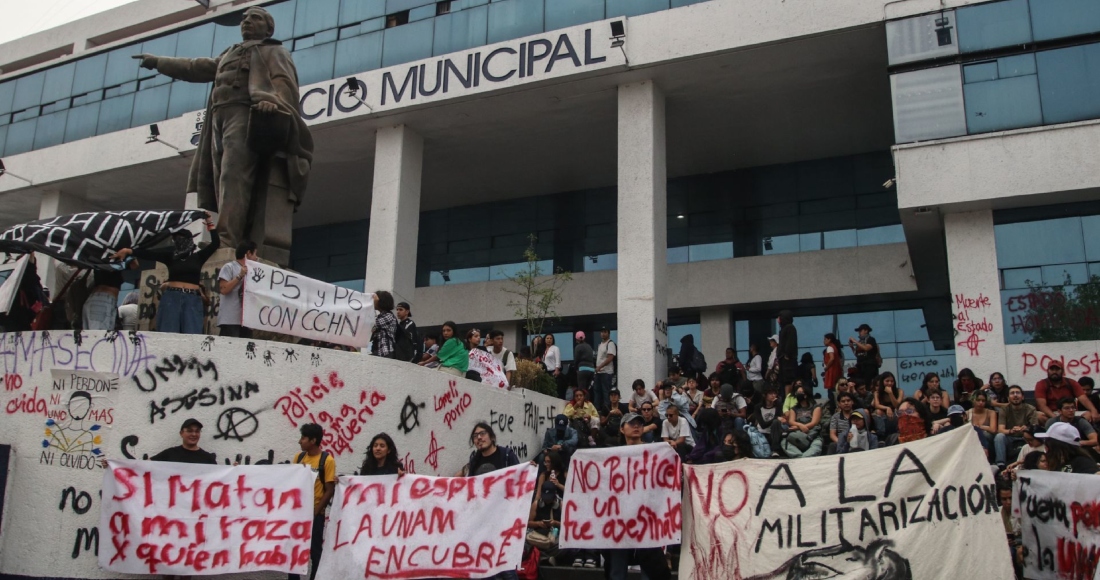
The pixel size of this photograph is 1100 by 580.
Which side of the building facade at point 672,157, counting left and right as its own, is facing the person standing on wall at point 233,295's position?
front

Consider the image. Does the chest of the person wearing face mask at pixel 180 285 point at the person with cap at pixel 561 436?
no

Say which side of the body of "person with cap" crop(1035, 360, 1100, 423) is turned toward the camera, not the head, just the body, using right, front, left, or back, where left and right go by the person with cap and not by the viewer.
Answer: front

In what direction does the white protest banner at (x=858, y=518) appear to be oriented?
toward the camera

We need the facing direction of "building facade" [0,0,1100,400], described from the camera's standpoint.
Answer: facing the viewer and to the left of the viewer

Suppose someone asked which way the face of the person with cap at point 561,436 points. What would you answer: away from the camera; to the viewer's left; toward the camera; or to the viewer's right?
toward the camera

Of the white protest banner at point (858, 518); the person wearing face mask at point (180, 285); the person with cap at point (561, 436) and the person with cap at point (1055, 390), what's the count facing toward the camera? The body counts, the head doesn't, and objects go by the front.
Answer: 4

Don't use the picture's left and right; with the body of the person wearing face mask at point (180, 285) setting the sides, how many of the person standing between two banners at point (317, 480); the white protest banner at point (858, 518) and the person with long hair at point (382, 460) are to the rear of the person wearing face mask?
0

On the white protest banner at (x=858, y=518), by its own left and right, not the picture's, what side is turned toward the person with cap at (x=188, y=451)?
right

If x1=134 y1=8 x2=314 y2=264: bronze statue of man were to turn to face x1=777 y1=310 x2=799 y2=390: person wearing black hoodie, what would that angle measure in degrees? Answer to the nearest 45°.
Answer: approximately 135° to its left

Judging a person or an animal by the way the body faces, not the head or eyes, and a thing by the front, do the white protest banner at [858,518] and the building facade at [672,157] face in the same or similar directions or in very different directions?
same or similar directions

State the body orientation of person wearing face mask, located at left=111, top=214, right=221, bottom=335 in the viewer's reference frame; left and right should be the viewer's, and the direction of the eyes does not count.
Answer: facing the viewer

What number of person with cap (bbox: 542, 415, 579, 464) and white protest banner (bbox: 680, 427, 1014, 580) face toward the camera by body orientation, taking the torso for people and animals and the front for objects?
2

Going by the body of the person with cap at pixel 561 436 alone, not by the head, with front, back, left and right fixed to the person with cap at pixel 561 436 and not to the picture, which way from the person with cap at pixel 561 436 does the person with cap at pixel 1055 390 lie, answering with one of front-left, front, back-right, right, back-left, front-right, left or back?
left

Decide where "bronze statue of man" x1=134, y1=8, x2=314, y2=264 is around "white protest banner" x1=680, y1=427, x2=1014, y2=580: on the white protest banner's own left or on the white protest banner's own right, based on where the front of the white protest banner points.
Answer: on the white protest banner's own right

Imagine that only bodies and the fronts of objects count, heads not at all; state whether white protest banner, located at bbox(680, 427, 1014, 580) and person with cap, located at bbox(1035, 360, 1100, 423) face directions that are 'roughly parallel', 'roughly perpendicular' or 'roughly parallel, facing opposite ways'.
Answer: roughly parallel
